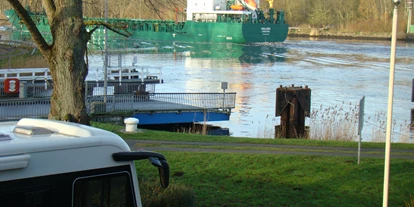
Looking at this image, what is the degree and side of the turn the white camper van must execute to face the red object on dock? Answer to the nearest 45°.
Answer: approximately 90° to its left
